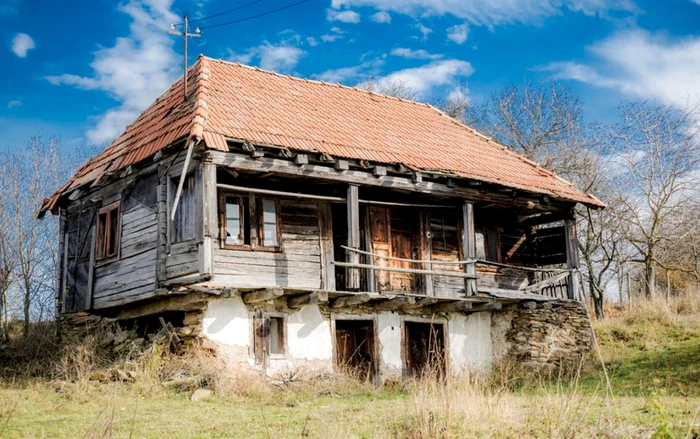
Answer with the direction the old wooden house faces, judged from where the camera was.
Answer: facing the viewer and to the right of the viewer
